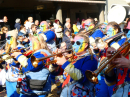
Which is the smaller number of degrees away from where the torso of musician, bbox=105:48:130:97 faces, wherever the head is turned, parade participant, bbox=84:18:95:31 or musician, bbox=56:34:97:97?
the musician

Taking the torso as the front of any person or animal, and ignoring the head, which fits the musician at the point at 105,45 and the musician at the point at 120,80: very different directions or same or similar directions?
same or similar directions

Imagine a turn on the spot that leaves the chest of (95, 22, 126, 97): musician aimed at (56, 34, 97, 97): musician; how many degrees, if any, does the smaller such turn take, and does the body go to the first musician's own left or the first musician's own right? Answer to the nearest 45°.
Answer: approximately 45° to the first musician's own left

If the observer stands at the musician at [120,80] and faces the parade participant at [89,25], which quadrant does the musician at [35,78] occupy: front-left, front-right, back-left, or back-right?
front-left

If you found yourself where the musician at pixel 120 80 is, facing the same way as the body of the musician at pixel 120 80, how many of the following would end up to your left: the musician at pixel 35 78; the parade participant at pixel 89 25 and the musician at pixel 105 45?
0

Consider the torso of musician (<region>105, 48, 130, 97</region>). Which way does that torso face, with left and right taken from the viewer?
facing the viewer and to the left of the viewer

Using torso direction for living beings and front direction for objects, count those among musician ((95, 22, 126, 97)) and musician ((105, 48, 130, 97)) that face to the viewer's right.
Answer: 0

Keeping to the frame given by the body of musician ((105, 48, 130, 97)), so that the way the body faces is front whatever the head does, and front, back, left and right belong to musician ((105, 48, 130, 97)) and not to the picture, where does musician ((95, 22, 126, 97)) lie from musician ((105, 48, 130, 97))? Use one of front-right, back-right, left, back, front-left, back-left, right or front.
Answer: back-right

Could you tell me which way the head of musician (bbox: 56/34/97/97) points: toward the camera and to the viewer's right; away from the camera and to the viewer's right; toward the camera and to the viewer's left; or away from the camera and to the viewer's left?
toward the camera and to the viewer's left

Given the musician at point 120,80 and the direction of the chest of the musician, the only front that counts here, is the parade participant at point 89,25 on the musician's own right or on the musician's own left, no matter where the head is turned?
on the musician's own right

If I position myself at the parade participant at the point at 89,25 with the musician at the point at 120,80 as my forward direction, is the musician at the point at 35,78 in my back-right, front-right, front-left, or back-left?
front-right

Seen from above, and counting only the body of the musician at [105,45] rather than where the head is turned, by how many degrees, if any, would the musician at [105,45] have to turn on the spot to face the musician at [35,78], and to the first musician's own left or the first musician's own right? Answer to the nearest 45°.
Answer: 0° — they already face them

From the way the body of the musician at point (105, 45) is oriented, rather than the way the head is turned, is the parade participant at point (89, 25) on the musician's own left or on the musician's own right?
on the musician's own right

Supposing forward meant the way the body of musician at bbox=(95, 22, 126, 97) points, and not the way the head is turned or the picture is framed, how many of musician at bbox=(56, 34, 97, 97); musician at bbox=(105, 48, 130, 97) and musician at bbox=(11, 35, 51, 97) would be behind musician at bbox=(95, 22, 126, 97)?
0
